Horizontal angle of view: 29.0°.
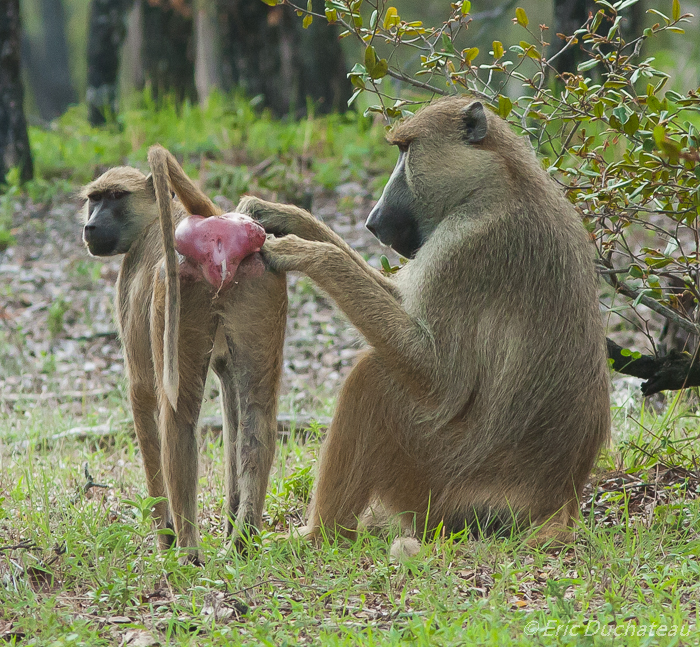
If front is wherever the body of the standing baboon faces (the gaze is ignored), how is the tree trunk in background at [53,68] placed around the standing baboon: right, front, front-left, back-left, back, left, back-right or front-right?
front-right

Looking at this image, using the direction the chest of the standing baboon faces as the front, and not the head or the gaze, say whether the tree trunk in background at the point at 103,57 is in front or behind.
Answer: in front

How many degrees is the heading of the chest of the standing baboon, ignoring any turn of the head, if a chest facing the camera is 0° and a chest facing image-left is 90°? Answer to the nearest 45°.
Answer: approximately 135°

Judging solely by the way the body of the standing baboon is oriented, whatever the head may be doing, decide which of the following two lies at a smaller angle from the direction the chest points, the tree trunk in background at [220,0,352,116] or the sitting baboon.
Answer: the tree trunk in background

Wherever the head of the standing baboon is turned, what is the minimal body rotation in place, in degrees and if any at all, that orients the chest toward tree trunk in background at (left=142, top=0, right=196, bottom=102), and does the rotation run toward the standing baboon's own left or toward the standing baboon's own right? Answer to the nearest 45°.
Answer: approximately 45° to the standing baboon's own right

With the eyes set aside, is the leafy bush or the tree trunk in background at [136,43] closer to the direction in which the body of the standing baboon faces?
the tree trunk in background

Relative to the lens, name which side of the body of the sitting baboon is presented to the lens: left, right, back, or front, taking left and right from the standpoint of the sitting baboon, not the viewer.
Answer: left

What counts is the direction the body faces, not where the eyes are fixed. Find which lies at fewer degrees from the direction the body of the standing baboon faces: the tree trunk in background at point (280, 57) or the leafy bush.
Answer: the tree trunk in background

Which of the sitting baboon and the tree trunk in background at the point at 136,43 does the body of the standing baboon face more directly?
the tree trunk in background

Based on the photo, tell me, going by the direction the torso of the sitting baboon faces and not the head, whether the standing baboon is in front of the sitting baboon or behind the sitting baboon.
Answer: in front

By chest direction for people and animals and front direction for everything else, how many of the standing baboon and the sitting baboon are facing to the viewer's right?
0
